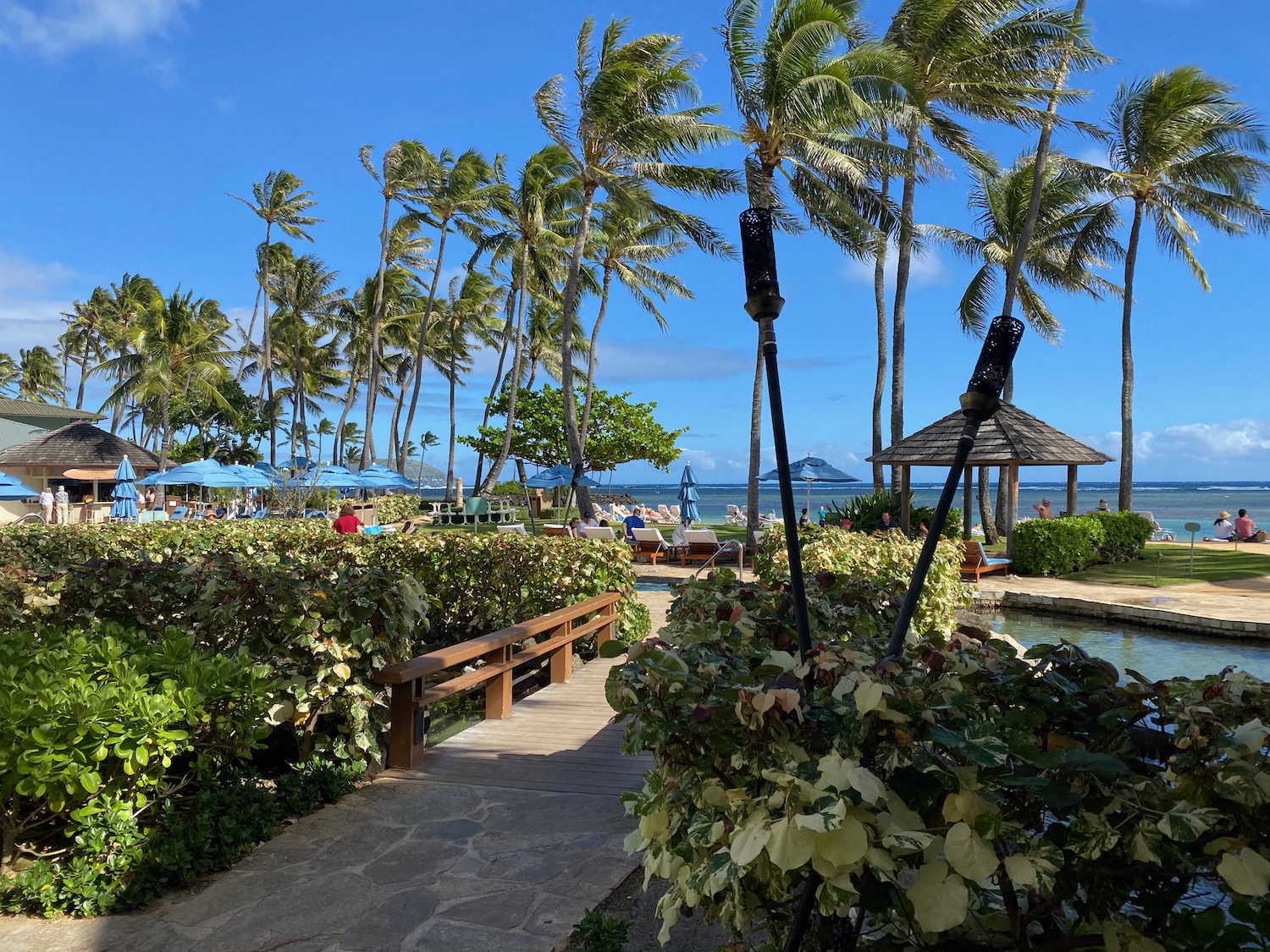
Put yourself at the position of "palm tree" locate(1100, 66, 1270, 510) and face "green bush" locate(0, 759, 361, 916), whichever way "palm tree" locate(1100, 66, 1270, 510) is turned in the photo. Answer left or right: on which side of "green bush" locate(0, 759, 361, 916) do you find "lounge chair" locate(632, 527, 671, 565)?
right

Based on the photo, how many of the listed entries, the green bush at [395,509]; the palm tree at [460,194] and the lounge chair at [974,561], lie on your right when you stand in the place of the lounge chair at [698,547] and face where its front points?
1

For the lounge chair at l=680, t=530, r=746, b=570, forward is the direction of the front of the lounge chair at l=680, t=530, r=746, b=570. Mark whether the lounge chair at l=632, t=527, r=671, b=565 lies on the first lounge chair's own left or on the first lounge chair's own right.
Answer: on the first lounge chair's own left

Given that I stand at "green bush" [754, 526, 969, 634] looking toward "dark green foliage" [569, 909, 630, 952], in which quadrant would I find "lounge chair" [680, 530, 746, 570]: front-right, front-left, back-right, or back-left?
back-right

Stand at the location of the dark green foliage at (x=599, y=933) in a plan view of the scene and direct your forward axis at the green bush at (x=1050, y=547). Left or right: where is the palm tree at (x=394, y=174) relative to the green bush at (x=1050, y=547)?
left

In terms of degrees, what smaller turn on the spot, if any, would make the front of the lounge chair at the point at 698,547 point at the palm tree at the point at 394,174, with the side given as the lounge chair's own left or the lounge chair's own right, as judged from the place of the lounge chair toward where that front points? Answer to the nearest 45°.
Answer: approximately 90° to the lounge chair's own left

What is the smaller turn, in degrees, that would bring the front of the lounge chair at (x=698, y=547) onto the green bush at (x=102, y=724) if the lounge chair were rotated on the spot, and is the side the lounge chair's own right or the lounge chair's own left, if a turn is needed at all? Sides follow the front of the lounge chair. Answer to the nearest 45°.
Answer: approximately 135° to the lounge chair's own right

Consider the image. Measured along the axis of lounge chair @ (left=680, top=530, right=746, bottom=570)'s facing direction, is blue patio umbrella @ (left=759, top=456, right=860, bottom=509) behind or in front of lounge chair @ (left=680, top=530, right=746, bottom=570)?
in front

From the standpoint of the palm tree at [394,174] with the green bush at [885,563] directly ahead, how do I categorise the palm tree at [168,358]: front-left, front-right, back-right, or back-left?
back-right

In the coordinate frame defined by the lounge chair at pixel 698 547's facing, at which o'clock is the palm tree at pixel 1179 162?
The palm tree is roughly at 1 o'clock from the lounge chair.

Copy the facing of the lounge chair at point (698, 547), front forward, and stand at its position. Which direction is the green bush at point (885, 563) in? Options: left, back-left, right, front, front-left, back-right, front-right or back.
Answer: back-right

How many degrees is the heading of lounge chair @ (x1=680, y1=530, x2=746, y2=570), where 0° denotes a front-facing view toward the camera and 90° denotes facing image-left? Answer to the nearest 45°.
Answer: approximately 225°

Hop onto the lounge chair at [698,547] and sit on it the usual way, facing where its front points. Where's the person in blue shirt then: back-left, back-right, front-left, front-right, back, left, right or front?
left

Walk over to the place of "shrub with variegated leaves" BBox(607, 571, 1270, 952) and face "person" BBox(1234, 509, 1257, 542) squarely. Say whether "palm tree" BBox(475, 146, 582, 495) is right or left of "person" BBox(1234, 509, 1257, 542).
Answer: left
